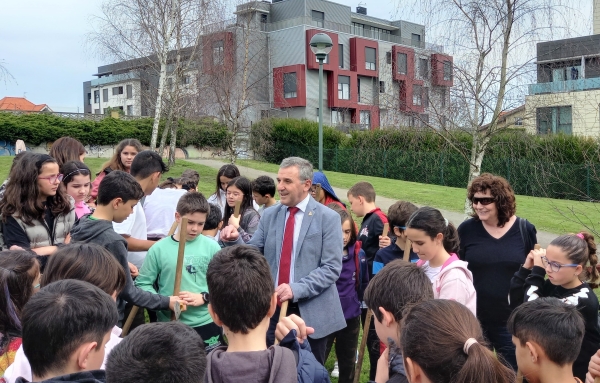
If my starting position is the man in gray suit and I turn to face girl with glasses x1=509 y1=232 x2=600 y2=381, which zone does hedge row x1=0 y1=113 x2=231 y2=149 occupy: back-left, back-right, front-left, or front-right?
back-left

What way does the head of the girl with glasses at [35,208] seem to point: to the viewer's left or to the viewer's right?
to the viewer's right

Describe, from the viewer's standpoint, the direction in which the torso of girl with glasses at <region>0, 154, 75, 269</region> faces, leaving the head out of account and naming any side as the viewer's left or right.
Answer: facing the viewer and to the right of the viewer

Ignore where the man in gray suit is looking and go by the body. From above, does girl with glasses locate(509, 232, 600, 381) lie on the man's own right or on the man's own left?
on the man's own left

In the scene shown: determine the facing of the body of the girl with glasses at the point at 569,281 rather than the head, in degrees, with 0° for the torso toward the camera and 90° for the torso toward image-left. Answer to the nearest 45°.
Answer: approximately 45°

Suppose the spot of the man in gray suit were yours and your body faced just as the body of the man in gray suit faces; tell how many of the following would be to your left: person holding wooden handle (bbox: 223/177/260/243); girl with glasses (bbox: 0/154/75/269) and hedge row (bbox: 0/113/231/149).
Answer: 0

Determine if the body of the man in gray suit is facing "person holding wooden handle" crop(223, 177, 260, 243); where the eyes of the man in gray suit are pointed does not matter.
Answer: no

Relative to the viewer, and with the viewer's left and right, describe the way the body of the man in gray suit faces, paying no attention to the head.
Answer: facing the viewer and to the left of the viewer

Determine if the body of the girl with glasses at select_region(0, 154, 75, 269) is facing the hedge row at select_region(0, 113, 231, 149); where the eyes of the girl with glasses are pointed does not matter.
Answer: no

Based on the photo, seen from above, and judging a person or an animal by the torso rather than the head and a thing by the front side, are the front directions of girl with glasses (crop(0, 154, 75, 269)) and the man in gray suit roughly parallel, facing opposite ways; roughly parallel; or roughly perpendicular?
roughly perpendicular

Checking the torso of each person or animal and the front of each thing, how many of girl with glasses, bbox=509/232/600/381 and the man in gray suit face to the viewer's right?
0
